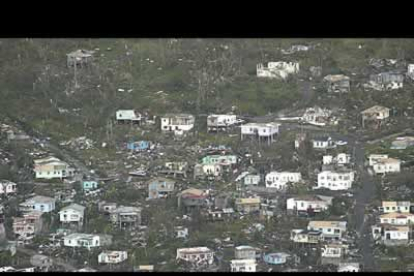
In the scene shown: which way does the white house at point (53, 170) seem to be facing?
toward the camera

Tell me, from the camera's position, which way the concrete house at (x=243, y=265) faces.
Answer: facing the viewer

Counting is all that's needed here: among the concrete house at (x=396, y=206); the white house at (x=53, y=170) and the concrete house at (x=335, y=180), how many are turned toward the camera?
3

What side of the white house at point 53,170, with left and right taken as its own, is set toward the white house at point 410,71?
left

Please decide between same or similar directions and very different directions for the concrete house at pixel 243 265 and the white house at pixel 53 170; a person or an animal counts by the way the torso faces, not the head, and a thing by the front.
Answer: same or similar directions

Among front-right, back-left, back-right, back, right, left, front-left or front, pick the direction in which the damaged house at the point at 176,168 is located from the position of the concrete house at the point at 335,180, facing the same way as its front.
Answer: right
